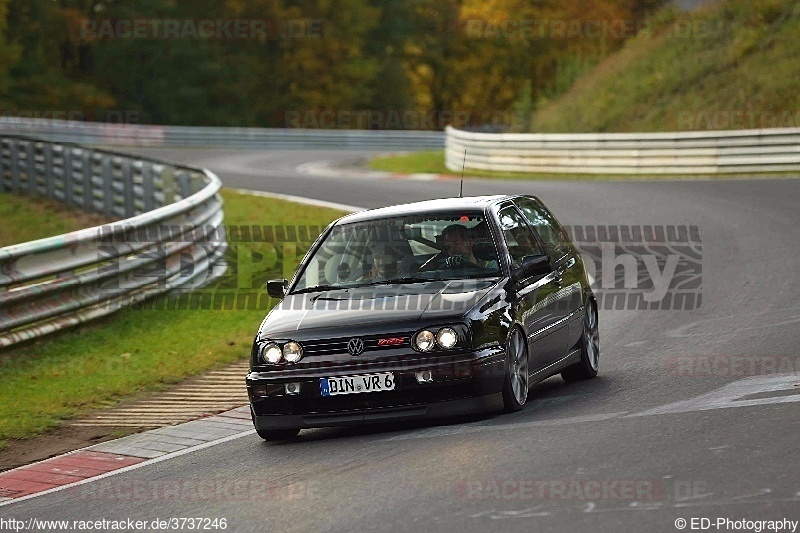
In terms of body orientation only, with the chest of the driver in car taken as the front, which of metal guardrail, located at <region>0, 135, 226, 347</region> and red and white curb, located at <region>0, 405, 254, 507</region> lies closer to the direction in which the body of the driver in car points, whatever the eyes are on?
the red and white curb

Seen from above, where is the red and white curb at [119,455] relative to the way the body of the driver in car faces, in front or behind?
in front

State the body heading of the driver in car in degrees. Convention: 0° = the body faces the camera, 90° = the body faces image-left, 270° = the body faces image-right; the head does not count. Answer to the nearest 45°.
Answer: approximately 45°

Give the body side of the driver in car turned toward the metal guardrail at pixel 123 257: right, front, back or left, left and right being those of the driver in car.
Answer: right

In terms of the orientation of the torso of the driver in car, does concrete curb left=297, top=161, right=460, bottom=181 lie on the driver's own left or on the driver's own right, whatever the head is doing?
on the driver's own right

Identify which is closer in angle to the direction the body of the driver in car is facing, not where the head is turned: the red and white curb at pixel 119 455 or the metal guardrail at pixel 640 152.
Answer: the red and white curb
